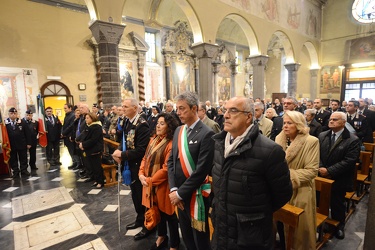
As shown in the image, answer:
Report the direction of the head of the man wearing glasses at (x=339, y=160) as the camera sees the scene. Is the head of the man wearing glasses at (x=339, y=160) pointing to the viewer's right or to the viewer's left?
to the viewer's left

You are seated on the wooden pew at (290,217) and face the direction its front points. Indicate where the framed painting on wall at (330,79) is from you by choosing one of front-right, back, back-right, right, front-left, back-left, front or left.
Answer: back-right

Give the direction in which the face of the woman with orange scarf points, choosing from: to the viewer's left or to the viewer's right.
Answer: to the viewer's left

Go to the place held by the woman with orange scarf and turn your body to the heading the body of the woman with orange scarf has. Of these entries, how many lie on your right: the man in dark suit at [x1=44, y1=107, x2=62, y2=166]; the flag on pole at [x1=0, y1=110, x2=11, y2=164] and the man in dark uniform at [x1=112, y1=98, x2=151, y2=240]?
3

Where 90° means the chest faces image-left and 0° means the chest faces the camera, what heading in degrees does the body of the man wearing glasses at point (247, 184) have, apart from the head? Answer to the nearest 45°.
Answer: approximately 45°

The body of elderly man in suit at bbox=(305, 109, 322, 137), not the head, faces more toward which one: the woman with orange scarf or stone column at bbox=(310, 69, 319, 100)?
the woman with orange scarf

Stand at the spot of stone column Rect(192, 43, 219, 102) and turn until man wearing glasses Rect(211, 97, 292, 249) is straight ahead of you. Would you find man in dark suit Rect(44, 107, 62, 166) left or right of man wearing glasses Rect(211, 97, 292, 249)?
right

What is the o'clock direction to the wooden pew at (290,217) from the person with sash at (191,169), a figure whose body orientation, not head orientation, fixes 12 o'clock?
The wooden pew is roughly at 8 o'clock from the person with sash.

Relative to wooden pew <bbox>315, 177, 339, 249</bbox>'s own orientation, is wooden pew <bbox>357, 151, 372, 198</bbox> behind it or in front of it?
behind

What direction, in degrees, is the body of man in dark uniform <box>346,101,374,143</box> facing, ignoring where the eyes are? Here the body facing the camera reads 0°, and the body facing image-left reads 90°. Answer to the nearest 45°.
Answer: approximately 45°

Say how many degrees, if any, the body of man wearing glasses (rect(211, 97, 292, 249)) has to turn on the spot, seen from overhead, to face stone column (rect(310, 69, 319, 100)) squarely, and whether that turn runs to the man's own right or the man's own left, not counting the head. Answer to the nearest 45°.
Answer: approximately 135° to the man's own right

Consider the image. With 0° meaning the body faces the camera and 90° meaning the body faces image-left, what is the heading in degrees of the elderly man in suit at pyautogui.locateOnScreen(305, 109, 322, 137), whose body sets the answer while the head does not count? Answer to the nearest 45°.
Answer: approximately 45°
